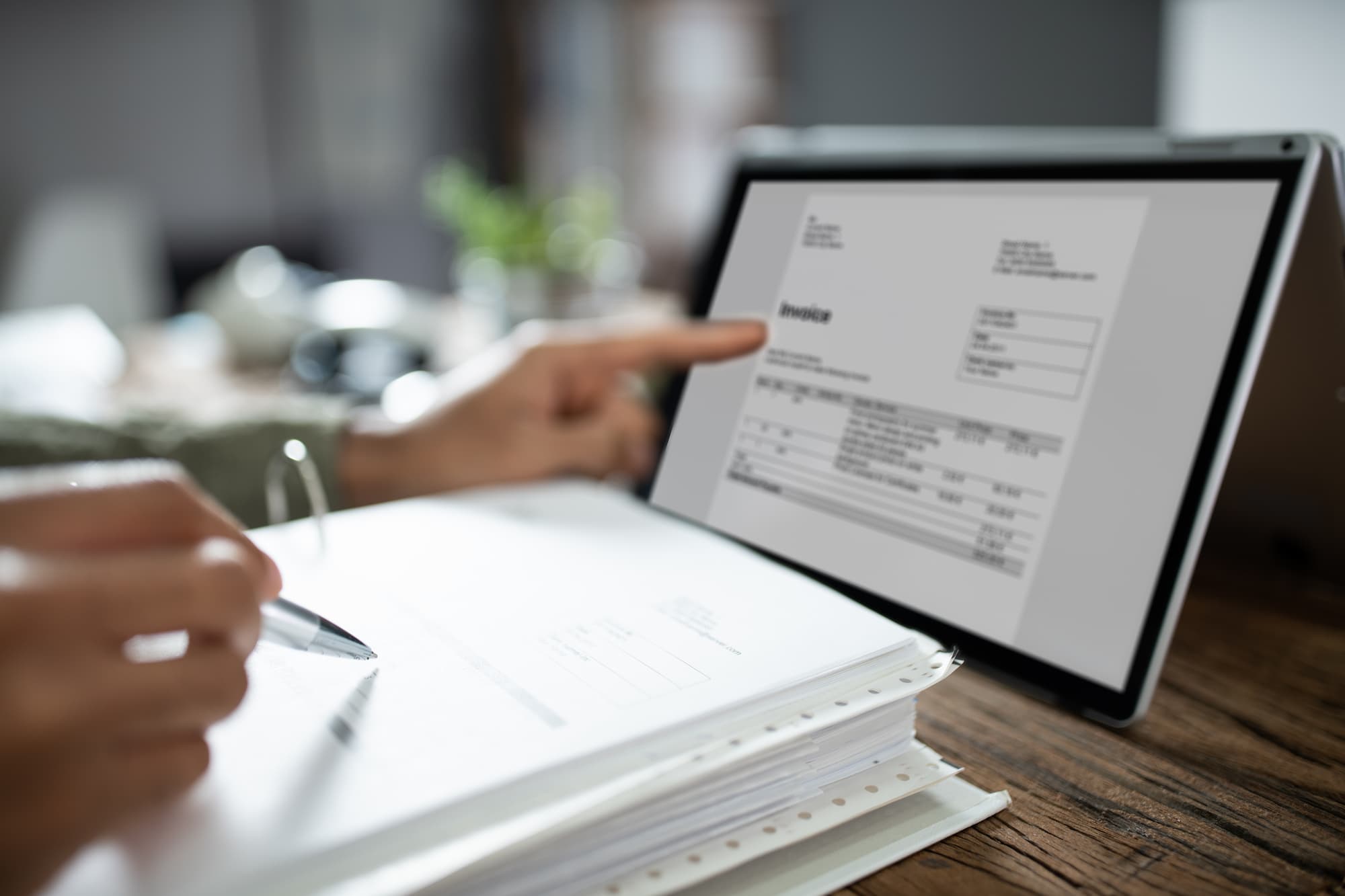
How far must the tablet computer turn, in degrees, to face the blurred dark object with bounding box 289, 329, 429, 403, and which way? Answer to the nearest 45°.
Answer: approximately 90° to its right

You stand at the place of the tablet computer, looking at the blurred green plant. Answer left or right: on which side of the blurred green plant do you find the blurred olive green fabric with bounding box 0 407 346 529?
left

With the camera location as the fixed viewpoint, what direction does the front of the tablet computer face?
facing the viewer and to the left of the viewer

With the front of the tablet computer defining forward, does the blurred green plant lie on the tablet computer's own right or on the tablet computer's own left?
on the tablet computer's own right

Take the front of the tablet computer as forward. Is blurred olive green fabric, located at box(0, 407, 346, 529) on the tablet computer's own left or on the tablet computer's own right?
on the tablet computer's own right
